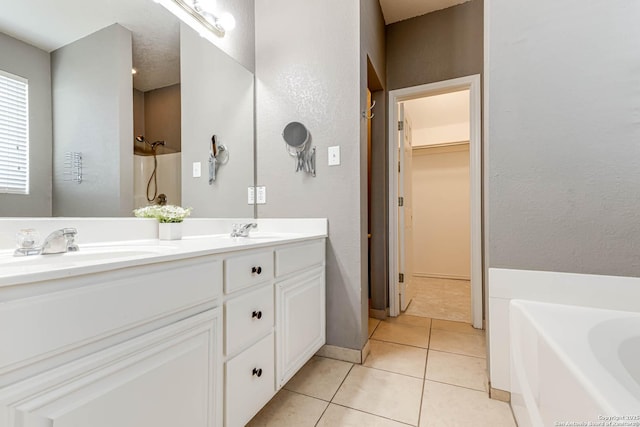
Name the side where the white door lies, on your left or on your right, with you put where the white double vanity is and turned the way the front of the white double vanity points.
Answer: on your left

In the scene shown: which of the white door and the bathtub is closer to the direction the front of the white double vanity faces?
the bathtub
